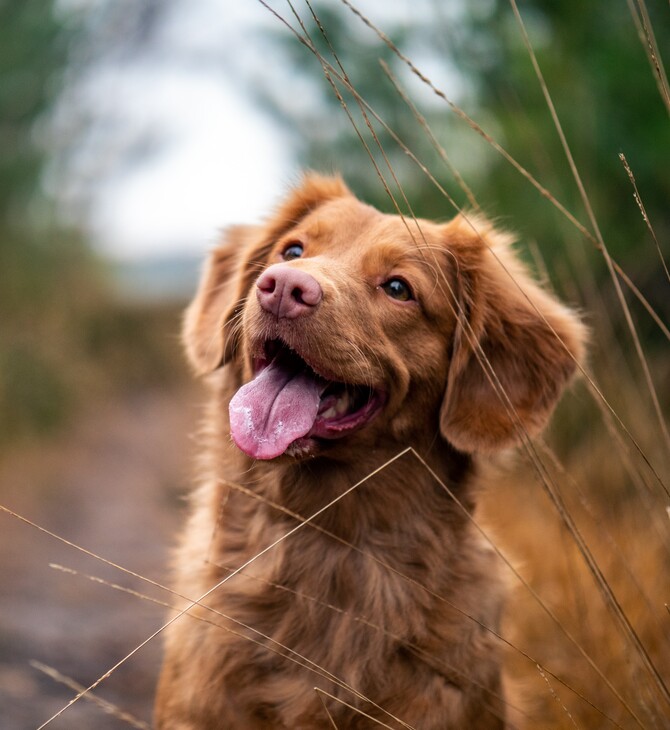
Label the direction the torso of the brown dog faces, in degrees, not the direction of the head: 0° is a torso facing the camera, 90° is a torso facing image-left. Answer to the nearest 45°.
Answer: approximately 0°
